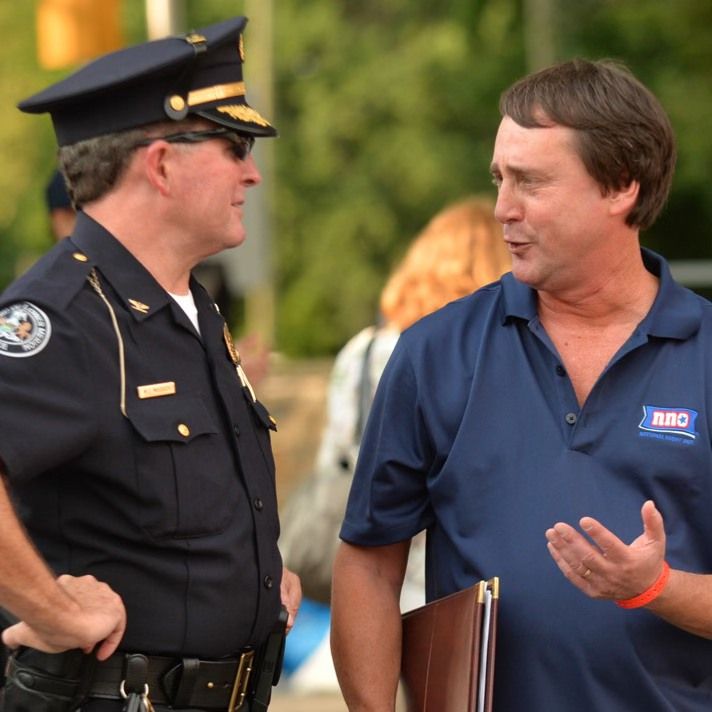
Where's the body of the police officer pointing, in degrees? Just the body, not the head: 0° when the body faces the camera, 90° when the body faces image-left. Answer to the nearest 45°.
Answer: approximately 315°

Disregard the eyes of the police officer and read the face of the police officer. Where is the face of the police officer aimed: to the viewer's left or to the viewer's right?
to the viewer's right
